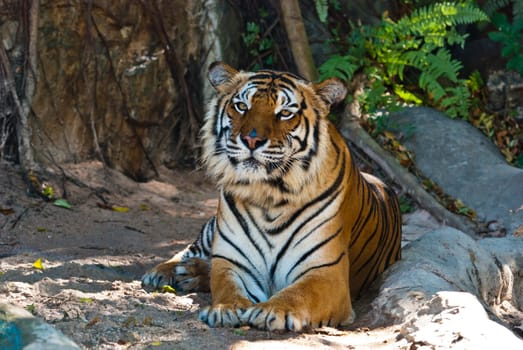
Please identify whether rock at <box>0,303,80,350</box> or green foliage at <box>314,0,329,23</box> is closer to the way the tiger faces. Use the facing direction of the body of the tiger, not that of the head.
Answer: the rock

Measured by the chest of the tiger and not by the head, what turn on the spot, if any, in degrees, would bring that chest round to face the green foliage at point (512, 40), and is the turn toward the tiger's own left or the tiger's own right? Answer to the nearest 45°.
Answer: approximately 180°

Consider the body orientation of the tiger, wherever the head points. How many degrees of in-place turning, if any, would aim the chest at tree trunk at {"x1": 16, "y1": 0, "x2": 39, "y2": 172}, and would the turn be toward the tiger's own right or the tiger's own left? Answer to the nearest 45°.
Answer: approximately 90° to the tiger's own right

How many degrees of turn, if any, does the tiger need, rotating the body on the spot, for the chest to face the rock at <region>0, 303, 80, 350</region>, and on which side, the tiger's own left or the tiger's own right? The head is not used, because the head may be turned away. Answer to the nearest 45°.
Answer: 0° — it already faces it

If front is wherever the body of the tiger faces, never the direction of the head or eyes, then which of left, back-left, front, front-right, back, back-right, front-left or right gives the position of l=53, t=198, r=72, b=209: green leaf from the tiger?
right

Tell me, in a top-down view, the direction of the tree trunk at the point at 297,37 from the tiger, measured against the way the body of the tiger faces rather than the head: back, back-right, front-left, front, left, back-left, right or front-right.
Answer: back-right

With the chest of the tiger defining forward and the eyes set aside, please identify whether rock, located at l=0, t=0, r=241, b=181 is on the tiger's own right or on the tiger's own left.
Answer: on the tiger's own right

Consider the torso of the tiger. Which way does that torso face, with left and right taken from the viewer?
facing the viewer and to the left of the viewer

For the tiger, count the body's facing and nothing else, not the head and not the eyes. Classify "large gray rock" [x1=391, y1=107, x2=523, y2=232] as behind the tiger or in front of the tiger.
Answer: behind

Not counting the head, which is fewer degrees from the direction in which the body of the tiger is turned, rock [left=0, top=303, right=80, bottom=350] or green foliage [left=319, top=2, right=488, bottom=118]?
the rock
